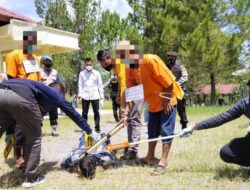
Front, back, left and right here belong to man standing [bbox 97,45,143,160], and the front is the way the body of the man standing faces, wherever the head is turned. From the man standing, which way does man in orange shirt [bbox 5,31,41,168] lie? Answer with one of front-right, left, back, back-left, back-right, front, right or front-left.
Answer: front-right

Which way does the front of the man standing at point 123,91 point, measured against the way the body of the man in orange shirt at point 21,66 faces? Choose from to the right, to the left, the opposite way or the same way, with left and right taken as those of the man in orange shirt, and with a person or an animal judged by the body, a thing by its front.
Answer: to the right

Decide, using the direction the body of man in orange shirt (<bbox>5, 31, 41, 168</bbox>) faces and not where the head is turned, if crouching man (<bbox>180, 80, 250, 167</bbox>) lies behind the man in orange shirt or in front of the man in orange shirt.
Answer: in front

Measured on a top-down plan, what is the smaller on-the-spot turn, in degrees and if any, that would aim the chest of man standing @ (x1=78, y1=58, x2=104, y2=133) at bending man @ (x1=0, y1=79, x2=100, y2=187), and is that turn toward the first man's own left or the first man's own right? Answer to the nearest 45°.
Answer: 0° — they already face them

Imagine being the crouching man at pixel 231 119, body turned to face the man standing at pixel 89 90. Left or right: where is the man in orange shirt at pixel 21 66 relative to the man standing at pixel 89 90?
left

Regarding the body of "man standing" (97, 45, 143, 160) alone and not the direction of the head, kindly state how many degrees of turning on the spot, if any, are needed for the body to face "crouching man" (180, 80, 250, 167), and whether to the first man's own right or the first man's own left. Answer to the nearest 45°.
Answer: approximately 90° to the first man's own left

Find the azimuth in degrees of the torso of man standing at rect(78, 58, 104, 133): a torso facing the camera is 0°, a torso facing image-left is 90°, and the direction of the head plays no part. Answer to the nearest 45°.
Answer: approximately 0°

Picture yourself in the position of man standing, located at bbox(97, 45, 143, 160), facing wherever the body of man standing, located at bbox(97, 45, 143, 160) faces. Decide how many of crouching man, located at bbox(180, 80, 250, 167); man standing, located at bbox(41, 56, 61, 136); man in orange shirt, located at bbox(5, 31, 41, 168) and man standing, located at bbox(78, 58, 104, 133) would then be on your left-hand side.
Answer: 1

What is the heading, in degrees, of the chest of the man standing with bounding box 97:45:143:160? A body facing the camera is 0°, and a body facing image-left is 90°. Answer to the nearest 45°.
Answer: approximately 45°

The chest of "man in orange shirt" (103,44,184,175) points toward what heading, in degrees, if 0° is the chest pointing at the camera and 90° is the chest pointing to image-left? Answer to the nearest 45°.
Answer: approximately 45°
